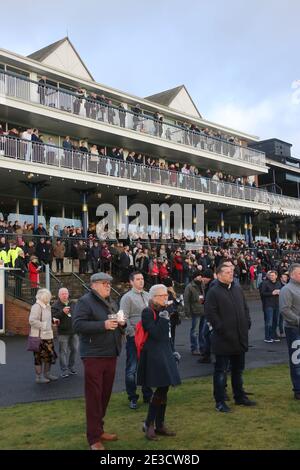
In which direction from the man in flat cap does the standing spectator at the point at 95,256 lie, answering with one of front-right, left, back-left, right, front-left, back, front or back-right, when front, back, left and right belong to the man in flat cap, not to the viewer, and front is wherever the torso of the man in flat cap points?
back-left

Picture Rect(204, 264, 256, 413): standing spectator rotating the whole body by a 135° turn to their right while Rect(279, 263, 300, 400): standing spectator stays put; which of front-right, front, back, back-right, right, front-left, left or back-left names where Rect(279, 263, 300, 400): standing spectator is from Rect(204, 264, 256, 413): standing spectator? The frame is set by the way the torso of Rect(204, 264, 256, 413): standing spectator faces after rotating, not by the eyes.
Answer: back-right

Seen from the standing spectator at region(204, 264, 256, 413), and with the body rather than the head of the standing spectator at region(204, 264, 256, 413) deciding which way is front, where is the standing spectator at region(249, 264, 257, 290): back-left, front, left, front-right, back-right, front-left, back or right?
back-left

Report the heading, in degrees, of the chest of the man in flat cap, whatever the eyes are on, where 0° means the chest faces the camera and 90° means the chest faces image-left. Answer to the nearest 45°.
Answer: approximately 315°

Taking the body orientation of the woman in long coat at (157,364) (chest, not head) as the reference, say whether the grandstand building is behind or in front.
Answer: behind

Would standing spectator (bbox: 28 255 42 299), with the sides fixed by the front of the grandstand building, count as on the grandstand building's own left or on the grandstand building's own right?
on the grandstand building's own right

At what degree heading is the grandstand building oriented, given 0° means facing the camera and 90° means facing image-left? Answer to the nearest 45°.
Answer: approximately 315°
